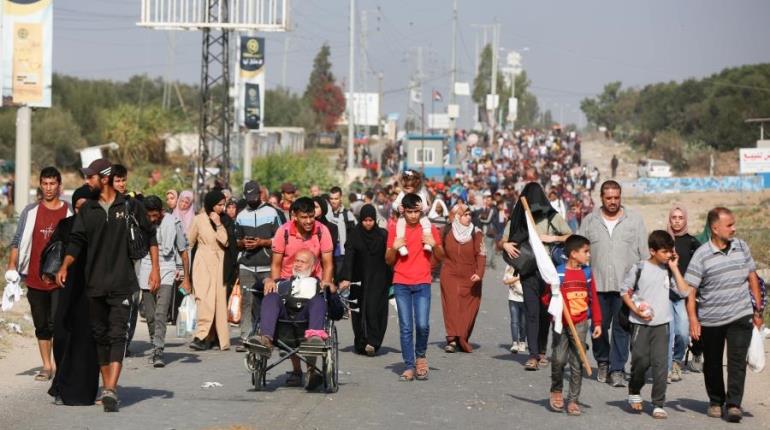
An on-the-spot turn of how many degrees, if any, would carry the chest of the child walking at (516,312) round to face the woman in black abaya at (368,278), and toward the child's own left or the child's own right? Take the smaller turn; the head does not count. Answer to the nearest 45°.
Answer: approximately 90° to the child's own right

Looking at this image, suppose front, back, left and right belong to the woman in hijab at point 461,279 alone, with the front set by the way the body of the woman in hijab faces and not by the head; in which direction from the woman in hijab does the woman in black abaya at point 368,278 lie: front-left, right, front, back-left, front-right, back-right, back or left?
right

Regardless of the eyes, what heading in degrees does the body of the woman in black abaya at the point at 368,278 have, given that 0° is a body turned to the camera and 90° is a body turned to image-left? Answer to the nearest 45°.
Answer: approximately 0°

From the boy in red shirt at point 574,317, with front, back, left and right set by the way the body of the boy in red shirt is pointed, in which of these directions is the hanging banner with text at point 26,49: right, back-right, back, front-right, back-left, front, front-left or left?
back-right

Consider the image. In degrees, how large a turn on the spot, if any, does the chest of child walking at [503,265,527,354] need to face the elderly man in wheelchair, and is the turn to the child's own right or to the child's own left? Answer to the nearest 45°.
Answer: approximately 45° to the child's own right
